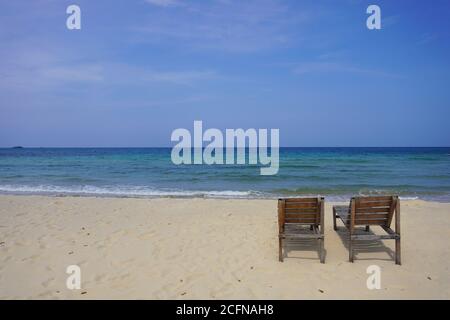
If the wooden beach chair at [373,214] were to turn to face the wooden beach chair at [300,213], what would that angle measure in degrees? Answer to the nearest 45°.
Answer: approximately 45° to its left

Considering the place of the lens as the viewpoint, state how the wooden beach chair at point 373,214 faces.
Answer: facing away from the viewer and to the left of the viewer
